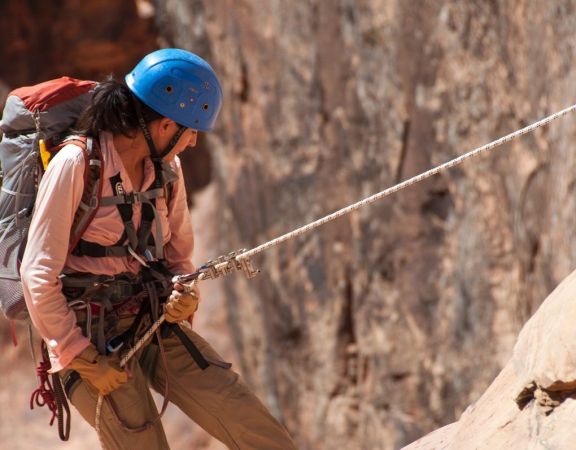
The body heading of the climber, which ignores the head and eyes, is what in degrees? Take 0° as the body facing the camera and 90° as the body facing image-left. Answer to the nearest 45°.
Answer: approximately 315°

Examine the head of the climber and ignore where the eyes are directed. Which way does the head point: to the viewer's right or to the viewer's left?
to the viewer's right
